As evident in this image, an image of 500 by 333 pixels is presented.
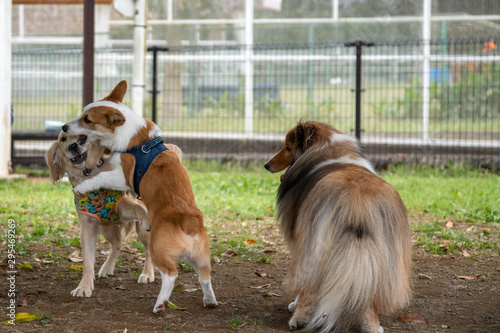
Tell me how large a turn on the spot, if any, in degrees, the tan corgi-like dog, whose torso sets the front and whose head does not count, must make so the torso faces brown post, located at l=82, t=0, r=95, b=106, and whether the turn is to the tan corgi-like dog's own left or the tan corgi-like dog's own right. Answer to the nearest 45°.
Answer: approximately 45° to the tan corgi-like dog's own right

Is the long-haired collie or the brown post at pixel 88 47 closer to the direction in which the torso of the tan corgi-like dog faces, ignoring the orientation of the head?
the brown post

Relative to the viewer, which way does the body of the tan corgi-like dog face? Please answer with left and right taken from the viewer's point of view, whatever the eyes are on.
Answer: facing away from the viewer and to the left of the viewer

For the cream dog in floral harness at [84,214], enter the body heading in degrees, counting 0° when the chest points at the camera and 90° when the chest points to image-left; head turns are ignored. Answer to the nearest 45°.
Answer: approximately 45°

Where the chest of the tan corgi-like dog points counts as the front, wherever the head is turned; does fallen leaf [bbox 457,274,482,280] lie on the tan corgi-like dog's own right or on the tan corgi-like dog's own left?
on the tan corgi-like dog's own right

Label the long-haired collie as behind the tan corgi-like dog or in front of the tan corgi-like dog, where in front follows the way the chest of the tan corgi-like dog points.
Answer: behind
